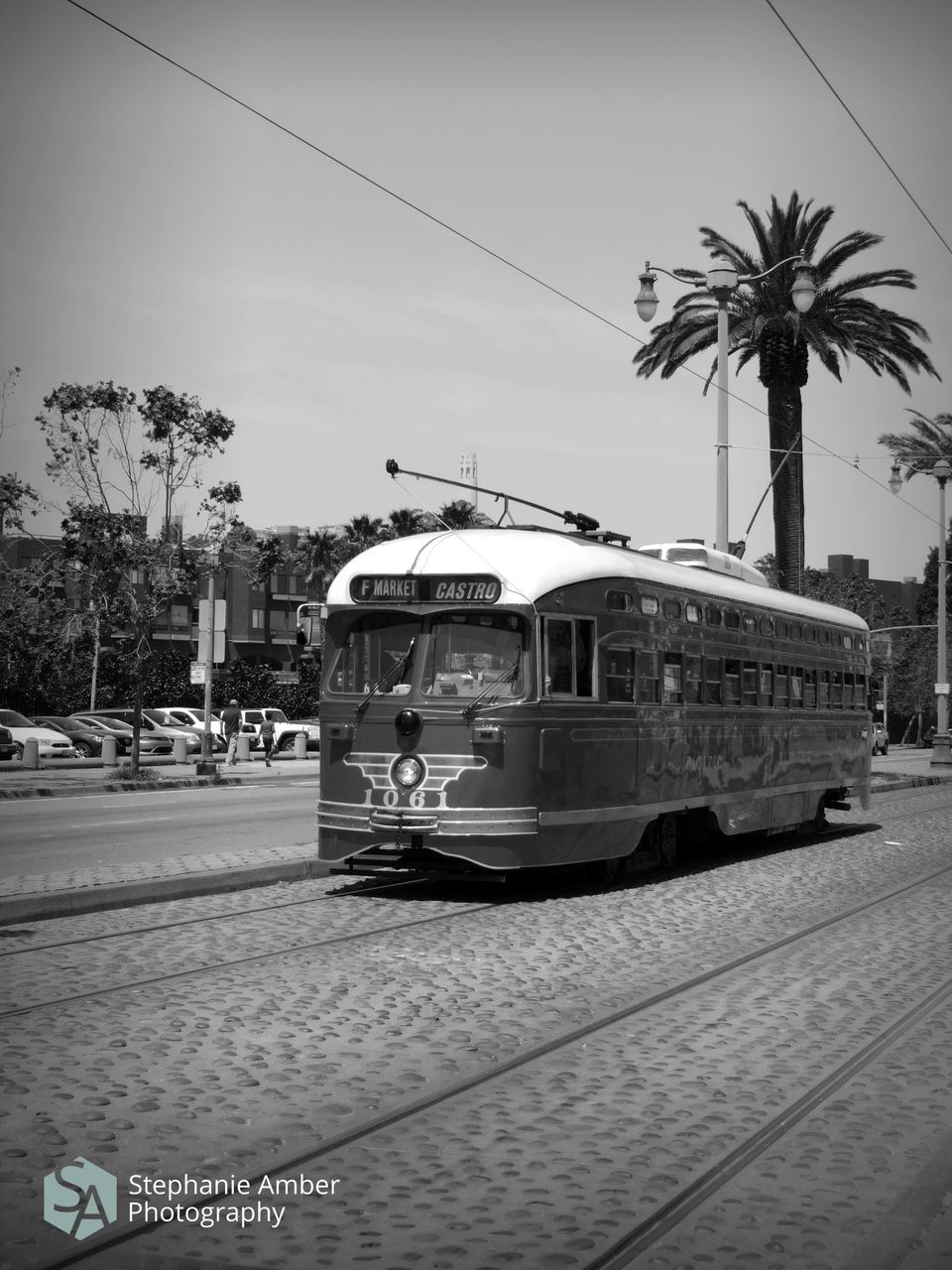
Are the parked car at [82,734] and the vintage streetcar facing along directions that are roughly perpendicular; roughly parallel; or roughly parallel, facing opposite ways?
roughly perpendicular

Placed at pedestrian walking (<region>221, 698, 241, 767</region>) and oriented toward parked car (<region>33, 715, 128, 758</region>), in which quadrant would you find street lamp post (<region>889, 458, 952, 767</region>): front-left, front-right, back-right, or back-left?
back-right

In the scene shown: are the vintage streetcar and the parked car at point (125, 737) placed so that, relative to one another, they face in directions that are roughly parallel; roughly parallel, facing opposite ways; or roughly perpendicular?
roughly perpendicular
